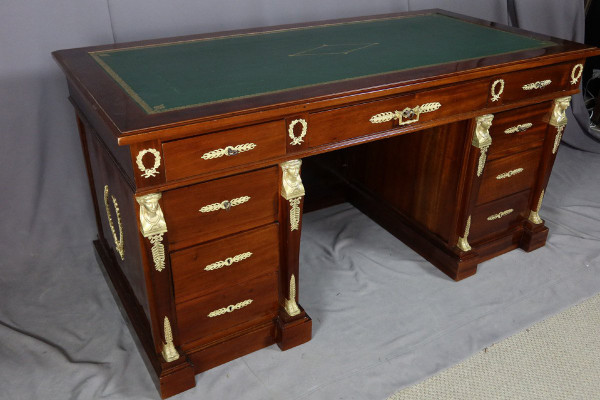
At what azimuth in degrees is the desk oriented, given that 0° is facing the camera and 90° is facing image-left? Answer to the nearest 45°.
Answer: approximately 315°
